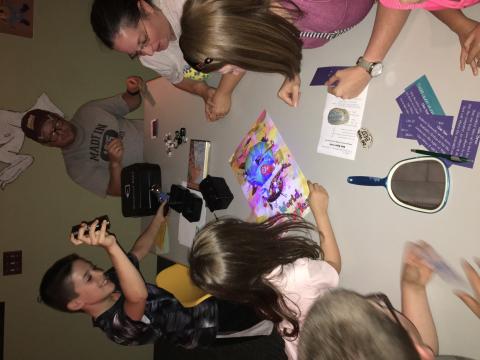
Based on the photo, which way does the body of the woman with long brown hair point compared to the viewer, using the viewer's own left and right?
facing to the left of the viewer

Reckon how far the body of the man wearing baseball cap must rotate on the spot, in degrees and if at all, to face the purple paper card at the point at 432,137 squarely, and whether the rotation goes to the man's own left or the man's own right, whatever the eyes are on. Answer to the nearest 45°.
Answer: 0° — they already face it

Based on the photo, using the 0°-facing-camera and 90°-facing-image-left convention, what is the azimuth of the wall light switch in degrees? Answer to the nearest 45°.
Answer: approximately 0°

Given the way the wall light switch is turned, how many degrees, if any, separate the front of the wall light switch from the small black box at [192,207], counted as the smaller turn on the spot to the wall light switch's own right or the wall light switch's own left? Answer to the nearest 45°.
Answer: approximately 45° to the wall light switch's own left

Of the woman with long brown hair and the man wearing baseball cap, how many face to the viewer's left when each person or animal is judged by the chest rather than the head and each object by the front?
1

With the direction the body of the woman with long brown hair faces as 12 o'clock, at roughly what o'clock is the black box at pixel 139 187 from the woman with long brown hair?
The black box is roughly at 2 o'clock from the woman with long brown hair.

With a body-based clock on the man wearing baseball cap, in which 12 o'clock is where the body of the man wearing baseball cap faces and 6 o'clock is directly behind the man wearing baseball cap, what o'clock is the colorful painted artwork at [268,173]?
The colorful painted artwork is roughly at 11 o'clock from the man wearing baseball cap.
